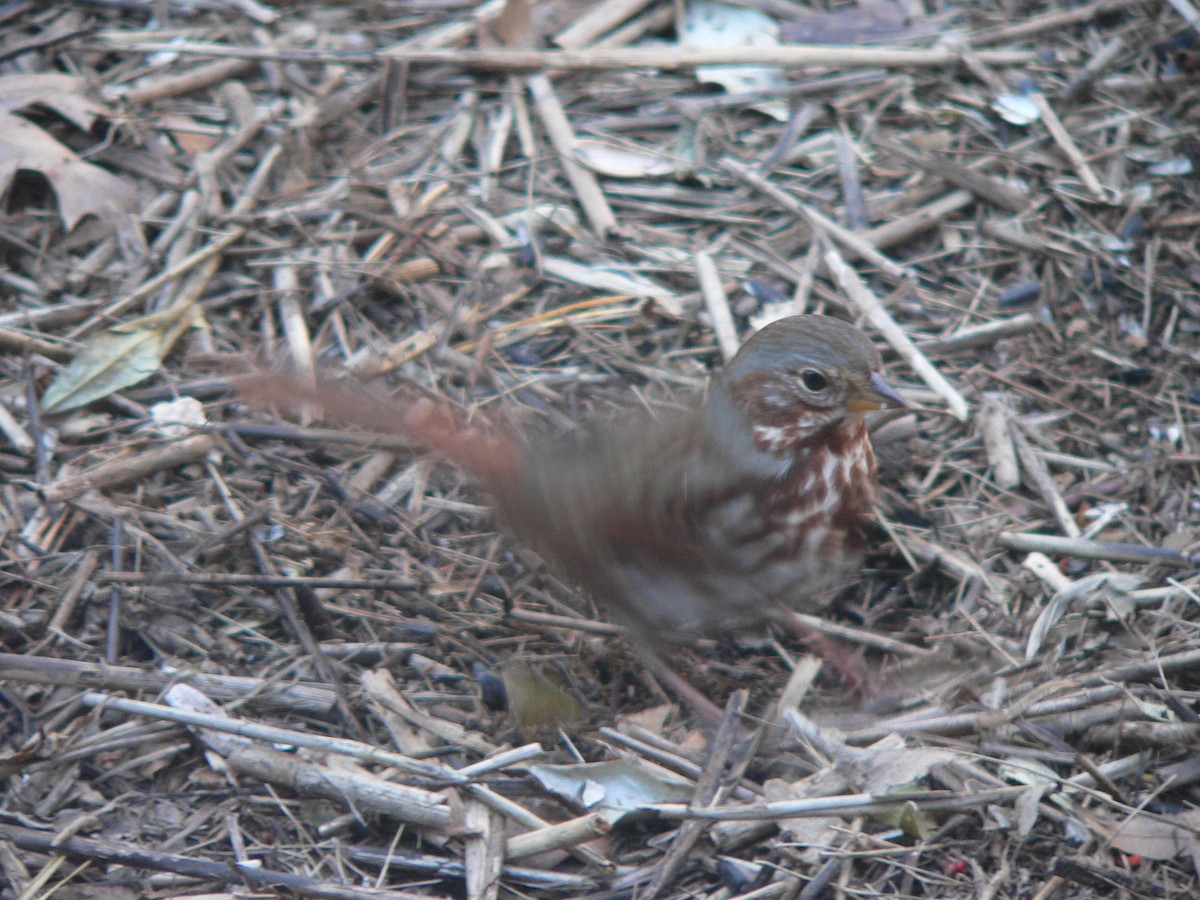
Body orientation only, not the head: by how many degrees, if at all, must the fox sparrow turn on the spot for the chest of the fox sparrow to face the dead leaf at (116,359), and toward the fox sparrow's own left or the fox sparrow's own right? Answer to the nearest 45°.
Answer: approximately 135° to the fox sparrow's own left

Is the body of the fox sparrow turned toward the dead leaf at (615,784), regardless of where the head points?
no

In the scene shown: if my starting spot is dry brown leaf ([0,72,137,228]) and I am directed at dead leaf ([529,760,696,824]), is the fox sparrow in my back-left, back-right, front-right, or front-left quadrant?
front-left

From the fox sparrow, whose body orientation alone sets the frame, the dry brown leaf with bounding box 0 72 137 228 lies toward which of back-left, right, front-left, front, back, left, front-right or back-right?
back-left

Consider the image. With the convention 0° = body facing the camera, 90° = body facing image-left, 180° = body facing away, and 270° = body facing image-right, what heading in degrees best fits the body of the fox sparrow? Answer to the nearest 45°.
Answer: approximately 270°

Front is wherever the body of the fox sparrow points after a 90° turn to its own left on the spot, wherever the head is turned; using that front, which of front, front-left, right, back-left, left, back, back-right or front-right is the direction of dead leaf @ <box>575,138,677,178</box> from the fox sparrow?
front
